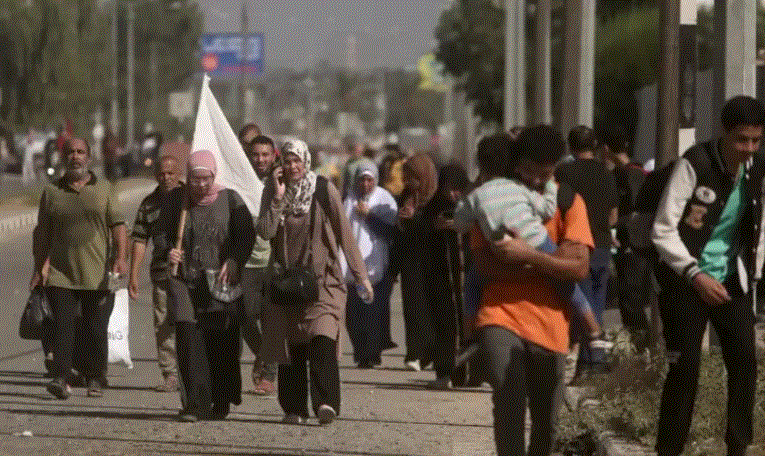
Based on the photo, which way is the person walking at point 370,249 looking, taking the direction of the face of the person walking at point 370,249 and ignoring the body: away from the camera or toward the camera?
toward the camera

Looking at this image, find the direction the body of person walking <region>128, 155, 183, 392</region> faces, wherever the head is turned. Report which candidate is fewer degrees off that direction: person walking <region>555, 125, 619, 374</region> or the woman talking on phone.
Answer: the woman talking on phone

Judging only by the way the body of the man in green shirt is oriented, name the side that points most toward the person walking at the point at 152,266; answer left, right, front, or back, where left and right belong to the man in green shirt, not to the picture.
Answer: left

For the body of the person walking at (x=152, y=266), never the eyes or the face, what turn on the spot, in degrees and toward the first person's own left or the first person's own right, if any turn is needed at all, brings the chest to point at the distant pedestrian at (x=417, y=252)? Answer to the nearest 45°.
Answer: approximately 135° to the first person's own left

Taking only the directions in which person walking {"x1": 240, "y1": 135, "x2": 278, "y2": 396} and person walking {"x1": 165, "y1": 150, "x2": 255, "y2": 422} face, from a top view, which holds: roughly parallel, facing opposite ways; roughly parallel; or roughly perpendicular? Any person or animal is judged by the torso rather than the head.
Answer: roughly parallel

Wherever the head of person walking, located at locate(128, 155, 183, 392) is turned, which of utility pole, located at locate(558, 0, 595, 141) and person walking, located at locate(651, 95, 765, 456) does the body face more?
the person walking

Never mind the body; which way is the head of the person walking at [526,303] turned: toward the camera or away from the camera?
toward the camera

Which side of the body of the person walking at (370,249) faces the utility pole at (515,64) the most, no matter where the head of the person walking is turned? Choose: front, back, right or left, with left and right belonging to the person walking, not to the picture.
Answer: back

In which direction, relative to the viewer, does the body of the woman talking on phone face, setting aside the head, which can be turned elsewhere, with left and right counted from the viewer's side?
facing the viewer

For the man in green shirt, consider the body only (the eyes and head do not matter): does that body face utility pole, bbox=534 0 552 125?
no

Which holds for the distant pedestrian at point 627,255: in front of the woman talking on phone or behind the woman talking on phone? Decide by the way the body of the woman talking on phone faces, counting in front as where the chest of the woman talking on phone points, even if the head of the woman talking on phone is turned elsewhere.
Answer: behind

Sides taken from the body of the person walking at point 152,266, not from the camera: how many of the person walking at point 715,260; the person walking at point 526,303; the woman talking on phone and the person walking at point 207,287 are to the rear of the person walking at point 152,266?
0

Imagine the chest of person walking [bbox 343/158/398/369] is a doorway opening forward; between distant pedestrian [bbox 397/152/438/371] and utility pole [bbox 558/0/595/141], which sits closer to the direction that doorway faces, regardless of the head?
the distant pedestrian

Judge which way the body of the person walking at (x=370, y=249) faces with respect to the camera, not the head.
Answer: toward the camera

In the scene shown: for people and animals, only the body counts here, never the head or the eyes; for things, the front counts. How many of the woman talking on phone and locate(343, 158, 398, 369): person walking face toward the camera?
2

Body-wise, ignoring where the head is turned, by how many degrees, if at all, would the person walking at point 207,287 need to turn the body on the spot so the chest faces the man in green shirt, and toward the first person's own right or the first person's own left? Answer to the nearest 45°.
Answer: approximately 135° to the first person's own right

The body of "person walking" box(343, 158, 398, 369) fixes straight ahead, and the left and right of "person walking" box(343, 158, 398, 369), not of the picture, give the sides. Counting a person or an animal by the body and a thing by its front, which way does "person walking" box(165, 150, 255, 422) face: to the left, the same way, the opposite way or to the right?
the same way

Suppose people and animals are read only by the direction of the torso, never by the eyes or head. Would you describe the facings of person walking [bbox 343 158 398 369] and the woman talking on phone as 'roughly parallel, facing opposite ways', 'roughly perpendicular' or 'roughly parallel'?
roughly parallel
